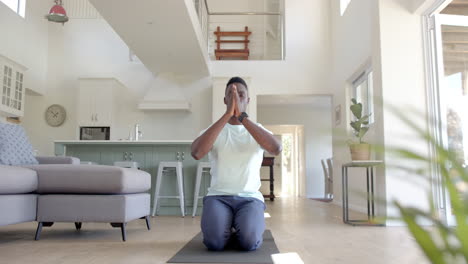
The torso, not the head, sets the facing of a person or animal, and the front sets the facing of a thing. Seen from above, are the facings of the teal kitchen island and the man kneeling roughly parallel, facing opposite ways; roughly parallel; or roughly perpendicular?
roughly parallel

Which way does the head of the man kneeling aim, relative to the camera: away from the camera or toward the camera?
toward the camera

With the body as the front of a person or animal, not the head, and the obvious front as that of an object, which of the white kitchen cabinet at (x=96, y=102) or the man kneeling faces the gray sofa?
the white kitchen cabinet

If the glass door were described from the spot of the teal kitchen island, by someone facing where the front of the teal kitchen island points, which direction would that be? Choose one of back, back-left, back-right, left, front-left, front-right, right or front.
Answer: front-left

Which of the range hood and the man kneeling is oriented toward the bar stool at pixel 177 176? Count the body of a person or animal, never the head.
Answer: the range hood

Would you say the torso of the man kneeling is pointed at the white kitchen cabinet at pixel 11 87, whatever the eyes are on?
no

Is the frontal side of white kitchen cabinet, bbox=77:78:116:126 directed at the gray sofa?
yes

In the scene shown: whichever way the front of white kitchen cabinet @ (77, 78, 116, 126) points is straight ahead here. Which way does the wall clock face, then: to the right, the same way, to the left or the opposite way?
the same way

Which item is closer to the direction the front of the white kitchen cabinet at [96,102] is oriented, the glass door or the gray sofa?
the gray sofa

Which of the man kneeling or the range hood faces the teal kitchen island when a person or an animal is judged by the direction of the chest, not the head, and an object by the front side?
the range hood

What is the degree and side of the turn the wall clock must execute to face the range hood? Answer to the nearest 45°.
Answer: approximately 45° to its left

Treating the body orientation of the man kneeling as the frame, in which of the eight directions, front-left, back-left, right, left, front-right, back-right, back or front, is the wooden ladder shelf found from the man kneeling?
back

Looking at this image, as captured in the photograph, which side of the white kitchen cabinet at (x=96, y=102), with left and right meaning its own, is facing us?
front

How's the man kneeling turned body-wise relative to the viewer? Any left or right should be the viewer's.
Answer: facing the viewer

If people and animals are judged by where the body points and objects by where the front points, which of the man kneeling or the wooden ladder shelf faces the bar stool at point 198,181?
the wooden ladder shelf

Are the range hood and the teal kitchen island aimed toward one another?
no

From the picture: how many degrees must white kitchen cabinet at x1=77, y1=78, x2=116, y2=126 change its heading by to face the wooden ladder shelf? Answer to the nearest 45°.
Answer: approximately 90° to its left

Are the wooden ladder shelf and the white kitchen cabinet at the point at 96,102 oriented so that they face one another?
no
